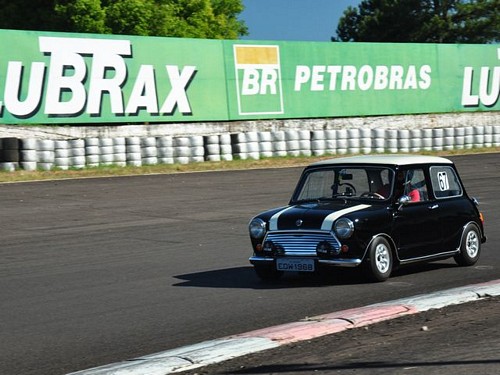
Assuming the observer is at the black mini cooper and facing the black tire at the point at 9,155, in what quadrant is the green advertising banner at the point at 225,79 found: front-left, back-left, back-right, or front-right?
front-right

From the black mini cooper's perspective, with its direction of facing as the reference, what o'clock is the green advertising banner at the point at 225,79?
The green advertising banner is roughly at 4 o'clock from the black mini cooper.

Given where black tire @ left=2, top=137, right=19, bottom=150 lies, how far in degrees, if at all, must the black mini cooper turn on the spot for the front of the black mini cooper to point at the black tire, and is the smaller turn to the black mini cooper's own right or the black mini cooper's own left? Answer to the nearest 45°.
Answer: approximately 90° to the black mini cooper's own right

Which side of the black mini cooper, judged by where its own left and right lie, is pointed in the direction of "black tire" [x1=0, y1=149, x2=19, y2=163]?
right

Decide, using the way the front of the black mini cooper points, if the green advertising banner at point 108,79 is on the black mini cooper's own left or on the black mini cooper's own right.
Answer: on the black mini cooper's own right

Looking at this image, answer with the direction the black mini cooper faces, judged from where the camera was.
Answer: facing the viewer and to the left of the viewer
